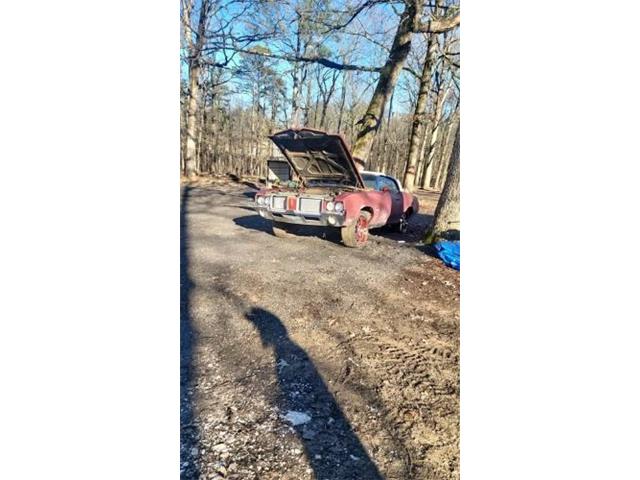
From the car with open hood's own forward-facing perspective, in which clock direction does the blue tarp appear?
The blue tarp is roughly at 9 o'clock from the car with open hood.

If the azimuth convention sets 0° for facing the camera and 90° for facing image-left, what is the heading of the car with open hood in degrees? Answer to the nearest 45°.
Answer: approximately 45°
